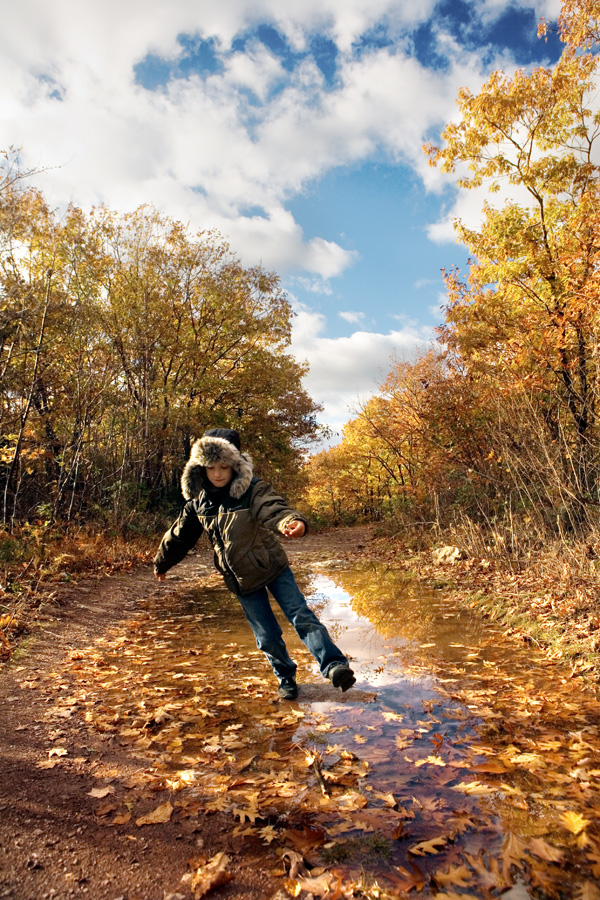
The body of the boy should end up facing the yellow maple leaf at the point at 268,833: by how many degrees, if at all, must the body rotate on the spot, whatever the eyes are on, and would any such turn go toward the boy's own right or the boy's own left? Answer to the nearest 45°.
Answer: approximately 45° to the boy's own left

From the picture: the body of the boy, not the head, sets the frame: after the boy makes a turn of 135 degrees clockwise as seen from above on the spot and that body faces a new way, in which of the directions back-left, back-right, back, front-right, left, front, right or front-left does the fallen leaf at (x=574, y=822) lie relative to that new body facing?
back-right

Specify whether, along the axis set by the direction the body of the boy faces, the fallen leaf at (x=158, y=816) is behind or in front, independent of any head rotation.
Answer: in front

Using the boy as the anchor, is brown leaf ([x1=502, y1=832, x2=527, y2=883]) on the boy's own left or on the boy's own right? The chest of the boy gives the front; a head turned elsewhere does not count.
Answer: on the boy's own left

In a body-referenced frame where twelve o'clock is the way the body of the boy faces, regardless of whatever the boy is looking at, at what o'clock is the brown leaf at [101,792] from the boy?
The brown leaf is roughly at 12 o'clock from the boy.

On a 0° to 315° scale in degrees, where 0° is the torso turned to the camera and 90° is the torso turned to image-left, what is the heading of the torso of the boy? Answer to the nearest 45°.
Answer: approximately 45°

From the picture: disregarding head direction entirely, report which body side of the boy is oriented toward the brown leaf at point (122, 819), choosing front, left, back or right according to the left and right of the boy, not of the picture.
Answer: front

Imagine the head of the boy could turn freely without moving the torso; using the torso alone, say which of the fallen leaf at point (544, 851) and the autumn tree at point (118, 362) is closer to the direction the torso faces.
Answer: the fallen leaf

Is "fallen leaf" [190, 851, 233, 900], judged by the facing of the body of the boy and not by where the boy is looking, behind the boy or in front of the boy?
in front

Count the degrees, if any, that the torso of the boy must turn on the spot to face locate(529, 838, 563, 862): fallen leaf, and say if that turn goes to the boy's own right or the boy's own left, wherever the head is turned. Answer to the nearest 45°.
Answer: approximately 90° to the boy's own left

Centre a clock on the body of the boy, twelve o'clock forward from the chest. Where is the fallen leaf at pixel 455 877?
The fallen leaf is roughly at 10 o'clock from the boy.

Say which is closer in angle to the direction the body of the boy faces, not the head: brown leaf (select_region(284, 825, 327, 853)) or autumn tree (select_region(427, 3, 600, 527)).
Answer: the brown leaf

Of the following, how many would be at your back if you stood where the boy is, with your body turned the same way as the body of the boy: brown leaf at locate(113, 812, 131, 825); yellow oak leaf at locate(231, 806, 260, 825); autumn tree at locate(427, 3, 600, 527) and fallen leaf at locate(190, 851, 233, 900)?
1
